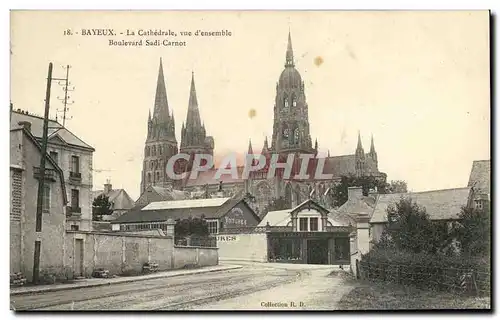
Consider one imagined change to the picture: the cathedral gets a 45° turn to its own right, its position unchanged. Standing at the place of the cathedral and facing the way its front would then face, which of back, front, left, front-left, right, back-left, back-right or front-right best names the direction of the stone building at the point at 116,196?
left

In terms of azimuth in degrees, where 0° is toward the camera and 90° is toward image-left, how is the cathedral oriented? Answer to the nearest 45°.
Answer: approximately 135°

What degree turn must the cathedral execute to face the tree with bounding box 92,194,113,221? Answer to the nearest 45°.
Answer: approximately 45° to its left

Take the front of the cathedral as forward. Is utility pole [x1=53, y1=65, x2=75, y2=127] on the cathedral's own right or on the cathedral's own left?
on the cathedral's own left

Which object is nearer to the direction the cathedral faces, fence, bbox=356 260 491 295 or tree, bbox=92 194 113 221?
the tree
